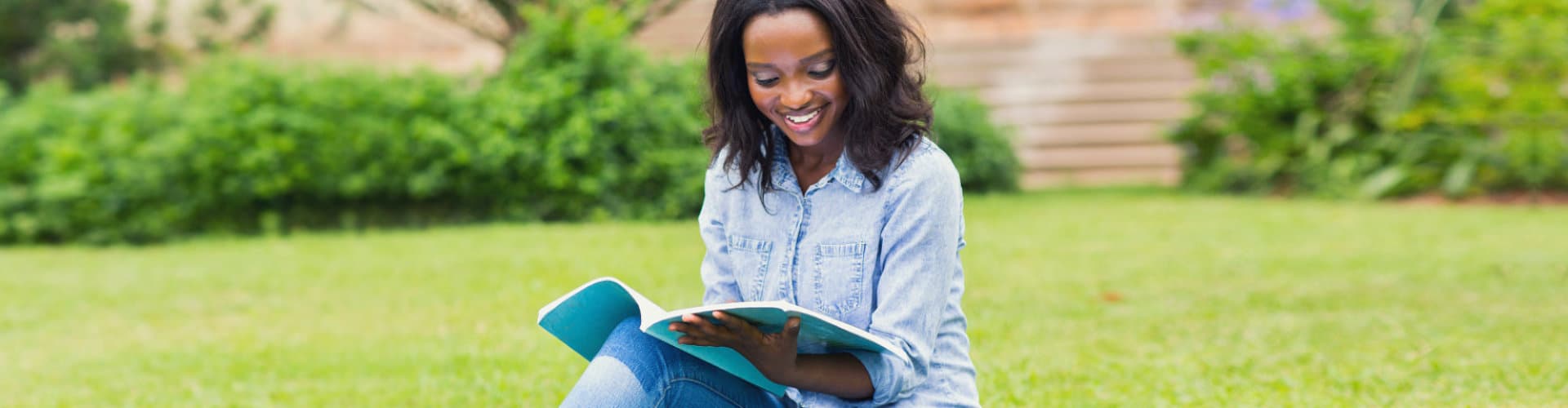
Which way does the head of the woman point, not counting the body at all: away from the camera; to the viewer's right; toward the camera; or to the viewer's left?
toward the camera

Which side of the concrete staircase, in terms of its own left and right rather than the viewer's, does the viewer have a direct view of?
front

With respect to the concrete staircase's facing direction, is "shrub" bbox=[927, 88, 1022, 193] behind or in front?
in front

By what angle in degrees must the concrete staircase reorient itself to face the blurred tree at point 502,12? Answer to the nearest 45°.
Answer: approximately 45° to its right

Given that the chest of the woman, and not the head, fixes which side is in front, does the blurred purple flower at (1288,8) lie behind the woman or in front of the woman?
behind

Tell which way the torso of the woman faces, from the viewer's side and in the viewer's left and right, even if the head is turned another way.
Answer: facing the viewer and to the left of the viewer

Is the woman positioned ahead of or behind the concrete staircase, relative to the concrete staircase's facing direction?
ahead

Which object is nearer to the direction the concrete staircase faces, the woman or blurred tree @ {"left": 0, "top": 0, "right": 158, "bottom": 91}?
the woman

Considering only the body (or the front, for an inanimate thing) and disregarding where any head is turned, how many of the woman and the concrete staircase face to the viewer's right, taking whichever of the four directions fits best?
0
